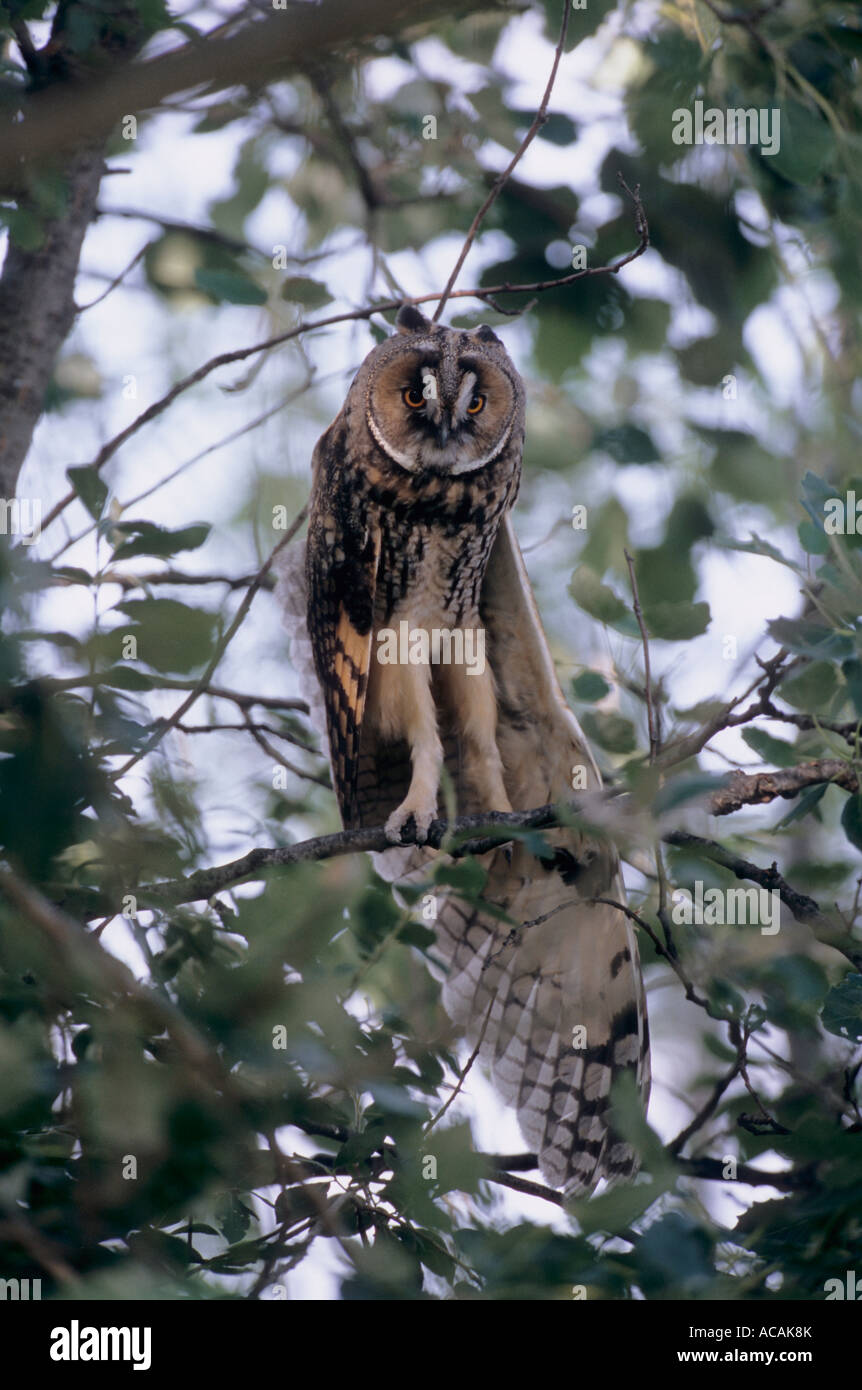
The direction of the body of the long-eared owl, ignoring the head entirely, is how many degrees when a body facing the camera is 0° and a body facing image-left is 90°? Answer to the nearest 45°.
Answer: approximately 0°
